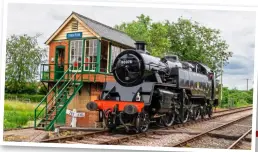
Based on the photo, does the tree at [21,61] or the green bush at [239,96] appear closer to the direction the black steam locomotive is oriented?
the tree

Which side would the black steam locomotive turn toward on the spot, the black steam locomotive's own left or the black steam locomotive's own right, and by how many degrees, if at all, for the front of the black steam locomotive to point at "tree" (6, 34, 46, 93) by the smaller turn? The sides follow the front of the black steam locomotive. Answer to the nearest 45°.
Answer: approximately 45° to the black steam locomotive's own right

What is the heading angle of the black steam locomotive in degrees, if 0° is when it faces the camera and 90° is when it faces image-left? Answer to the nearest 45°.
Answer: approximately 45°

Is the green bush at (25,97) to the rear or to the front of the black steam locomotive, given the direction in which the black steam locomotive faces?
to the front
